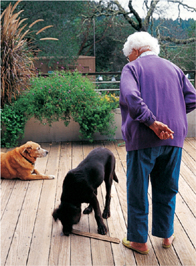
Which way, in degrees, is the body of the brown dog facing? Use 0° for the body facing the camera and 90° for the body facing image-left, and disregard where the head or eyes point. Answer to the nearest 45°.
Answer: approximately 270°

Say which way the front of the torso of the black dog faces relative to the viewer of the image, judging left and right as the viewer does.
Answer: facing the viewer and to the left of the viewer

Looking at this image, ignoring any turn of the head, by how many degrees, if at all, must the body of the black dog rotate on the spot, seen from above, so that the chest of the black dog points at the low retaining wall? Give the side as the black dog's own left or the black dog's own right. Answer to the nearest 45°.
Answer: approximately 135° to the black dog's own right

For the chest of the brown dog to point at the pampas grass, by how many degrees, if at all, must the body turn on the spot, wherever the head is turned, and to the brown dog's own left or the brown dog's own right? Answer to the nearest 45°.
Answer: approximately 90° to the brown dog's own left

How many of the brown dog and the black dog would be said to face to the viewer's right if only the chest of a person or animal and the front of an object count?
1

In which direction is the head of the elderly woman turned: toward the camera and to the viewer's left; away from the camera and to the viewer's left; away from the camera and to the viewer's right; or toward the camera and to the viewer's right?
away from the camera and to the viewer's left

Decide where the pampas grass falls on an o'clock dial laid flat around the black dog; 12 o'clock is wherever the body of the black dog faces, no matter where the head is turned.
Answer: The pampas grass is roughly at 4 o'clock from the black dog.

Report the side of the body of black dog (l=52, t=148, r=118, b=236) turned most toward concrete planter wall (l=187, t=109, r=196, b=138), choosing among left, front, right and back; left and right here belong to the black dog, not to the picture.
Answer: back

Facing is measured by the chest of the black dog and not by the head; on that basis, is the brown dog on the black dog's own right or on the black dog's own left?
on the black dog's own right

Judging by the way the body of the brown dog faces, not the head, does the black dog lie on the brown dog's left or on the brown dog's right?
on the brown dog's right
